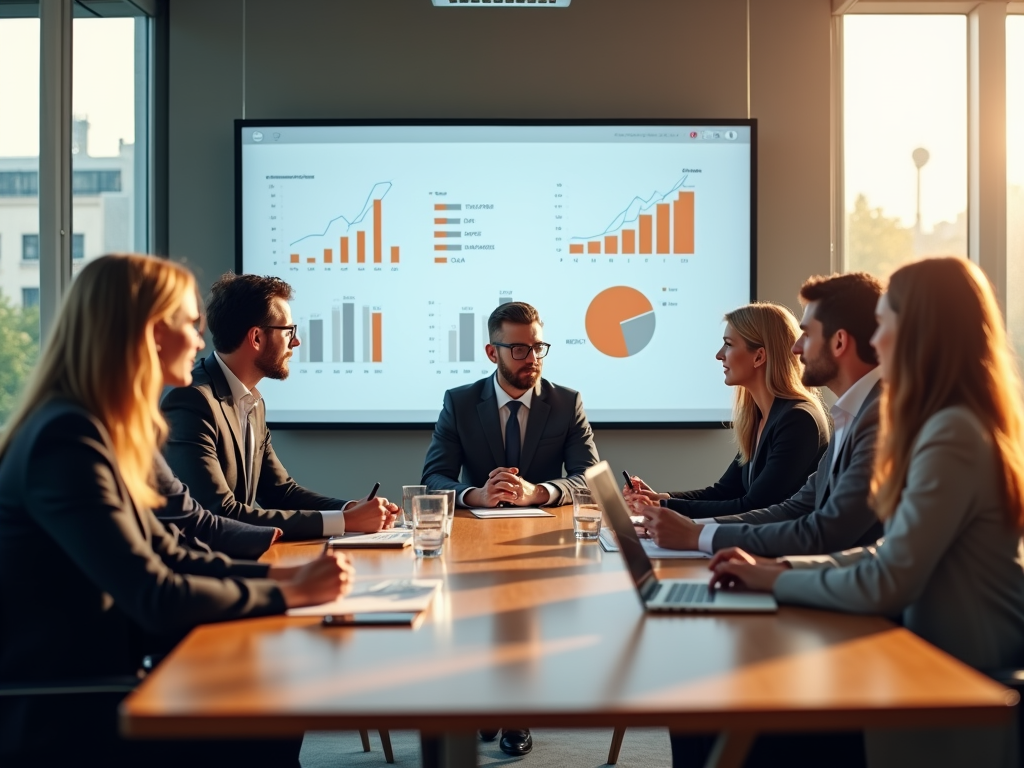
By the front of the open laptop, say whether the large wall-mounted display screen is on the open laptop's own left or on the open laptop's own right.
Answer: on the open laptop's own left

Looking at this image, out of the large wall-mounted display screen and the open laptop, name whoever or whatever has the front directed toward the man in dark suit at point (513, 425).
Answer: the large wall-mounted display screen

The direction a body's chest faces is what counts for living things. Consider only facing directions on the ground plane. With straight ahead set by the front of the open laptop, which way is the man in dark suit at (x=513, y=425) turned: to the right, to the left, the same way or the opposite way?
to the right

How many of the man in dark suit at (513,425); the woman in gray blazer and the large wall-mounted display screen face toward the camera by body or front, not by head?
2

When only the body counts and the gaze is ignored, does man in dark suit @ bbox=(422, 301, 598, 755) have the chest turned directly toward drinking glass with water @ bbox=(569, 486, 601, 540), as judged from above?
yes

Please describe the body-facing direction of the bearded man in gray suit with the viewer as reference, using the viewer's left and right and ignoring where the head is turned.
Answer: facing to the left of the viewer

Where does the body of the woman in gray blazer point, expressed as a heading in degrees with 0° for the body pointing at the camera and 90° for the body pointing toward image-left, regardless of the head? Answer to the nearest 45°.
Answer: approximately 90°

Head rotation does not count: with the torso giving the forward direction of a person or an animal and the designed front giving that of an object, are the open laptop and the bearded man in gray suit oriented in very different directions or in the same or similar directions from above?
very different directions

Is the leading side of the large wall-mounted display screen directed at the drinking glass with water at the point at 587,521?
yes

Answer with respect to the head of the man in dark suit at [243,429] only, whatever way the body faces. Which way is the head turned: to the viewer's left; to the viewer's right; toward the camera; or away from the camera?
to the viewer's right

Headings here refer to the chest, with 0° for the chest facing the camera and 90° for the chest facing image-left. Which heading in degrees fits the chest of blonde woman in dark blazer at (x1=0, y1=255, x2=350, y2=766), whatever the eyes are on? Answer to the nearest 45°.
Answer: approximately 270°

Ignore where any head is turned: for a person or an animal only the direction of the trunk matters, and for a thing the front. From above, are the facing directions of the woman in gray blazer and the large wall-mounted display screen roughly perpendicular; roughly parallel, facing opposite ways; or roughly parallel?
roughly perpendicular

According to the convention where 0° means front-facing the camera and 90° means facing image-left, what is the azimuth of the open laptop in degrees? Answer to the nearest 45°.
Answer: approximately 270°

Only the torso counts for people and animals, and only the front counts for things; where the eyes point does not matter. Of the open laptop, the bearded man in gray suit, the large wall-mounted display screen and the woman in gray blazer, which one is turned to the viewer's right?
the open laptop

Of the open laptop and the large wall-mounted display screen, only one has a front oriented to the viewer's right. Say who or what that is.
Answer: the open laptop
